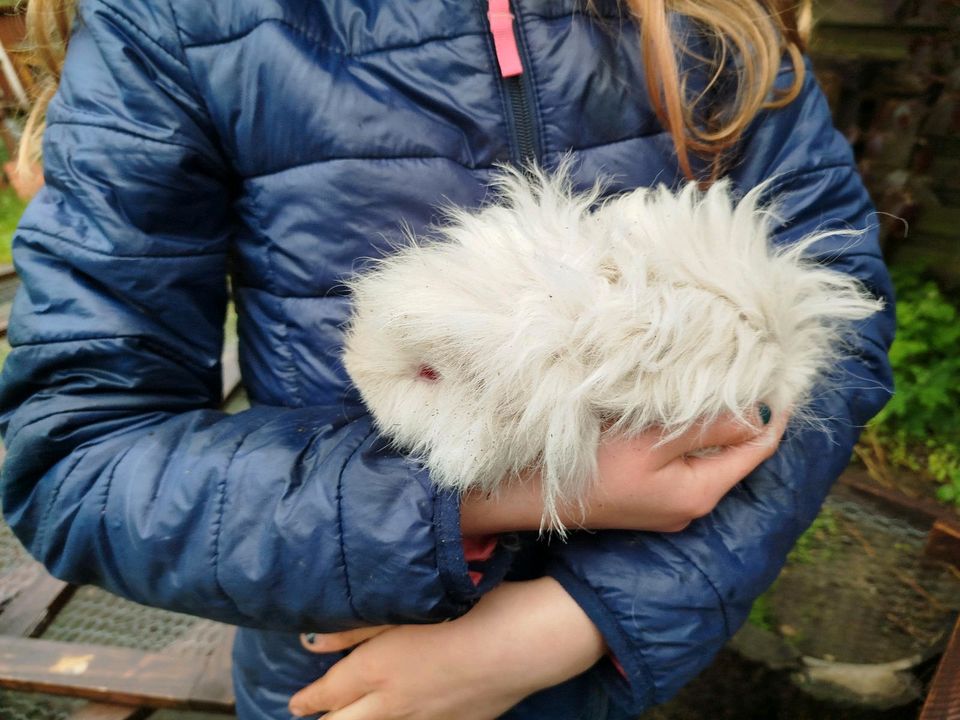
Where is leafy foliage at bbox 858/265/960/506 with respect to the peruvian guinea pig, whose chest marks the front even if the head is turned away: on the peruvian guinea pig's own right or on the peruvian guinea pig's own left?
on the peruvian guinea pig's own right

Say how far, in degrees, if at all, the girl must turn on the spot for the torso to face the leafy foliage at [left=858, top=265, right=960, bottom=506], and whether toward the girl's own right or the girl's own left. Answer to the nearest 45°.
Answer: approximately 135° to the girl's own left

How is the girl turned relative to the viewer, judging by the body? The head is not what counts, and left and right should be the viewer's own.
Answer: facing the viewer

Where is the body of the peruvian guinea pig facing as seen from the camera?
to the viewer's left
